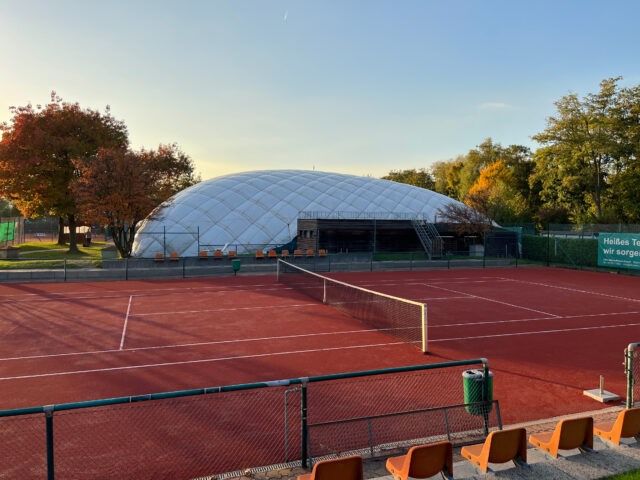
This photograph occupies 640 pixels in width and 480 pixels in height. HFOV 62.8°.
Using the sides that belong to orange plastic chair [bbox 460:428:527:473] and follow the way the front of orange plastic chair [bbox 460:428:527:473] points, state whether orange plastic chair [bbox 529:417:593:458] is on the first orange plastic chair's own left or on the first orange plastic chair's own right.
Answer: on the first orange plastic chair's own right

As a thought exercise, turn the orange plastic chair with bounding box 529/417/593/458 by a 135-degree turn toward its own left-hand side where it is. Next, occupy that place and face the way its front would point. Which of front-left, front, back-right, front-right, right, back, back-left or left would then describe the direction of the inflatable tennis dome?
back-right

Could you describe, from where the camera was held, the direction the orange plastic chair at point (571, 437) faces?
facing away from the viewer and to the left of the viewer

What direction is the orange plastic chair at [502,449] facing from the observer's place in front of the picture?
facing away from the viewer and to the left of the viewer

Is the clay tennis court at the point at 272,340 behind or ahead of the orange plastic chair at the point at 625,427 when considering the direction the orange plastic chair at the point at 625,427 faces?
ahead

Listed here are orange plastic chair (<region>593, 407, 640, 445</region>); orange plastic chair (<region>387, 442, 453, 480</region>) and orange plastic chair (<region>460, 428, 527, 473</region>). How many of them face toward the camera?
0

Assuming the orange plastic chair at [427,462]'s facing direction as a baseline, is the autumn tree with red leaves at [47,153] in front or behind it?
in front

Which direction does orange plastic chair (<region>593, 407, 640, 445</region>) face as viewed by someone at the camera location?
facing away from the viewer and to the left of the viewer

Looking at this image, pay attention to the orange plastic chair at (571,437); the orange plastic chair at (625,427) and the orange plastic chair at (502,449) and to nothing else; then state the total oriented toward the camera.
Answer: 0

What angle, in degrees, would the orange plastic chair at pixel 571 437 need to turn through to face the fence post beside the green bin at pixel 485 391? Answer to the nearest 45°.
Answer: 0° — it already faces it

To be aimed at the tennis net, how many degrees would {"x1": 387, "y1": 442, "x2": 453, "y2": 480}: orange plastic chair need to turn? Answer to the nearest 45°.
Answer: approximately 45° to its right

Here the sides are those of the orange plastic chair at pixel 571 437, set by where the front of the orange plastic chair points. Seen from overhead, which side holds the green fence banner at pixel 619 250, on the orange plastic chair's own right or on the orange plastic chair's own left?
on the orange plastic chair's own right

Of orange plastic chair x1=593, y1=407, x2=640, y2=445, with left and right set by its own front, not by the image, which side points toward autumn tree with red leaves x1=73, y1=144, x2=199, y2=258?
front

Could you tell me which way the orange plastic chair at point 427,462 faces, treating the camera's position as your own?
facing away from the viewer and to the left of the viewer

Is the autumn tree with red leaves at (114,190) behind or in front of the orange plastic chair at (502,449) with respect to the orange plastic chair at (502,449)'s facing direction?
in front
